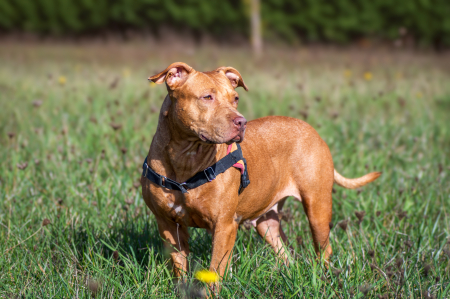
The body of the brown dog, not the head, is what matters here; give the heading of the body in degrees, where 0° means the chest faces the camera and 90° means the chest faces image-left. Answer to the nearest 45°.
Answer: approximately 45°
